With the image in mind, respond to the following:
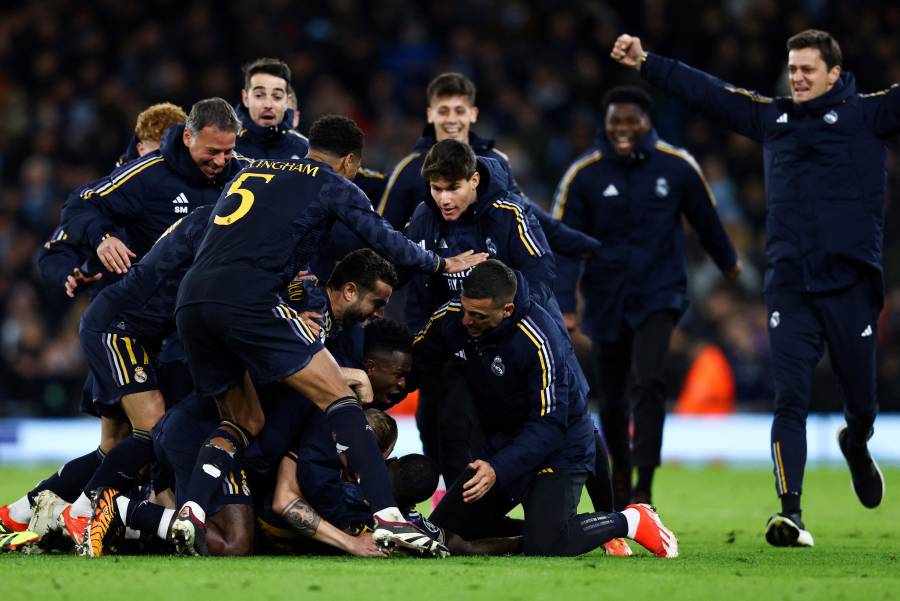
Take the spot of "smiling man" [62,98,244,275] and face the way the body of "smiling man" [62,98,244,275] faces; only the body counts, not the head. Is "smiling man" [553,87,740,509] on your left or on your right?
on your left

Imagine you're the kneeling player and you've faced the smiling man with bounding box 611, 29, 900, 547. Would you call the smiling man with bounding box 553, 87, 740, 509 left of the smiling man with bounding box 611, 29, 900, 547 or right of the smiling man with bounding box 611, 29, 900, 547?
left

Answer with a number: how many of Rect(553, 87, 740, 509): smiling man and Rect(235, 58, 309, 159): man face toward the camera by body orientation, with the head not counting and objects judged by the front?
2

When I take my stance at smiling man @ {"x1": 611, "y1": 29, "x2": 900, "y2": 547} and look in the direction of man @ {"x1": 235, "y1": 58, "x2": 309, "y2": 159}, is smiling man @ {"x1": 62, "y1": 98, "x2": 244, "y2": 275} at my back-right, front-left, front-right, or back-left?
front-left

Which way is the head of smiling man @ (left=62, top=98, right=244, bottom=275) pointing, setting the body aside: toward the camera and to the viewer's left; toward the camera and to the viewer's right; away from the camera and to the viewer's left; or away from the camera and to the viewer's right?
toward the camera and to the viewer's right

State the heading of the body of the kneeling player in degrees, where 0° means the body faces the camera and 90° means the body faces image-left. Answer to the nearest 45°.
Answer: approximately 45°

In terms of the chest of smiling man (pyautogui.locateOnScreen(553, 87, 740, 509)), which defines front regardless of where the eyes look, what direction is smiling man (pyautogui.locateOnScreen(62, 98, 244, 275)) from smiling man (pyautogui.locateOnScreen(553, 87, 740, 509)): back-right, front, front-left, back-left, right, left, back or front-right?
front-right

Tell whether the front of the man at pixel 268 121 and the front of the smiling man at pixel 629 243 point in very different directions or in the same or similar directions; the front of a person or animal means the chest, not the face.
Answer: same or similar directions

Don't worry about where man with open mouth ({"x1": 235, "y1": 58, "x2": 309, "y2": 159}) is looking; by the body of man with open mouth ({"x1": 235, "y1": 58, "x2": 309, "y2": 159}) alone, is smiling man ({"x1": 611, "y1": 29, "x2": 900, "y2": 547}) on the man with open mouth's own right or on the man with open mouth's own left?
on the man with open mouth's own left

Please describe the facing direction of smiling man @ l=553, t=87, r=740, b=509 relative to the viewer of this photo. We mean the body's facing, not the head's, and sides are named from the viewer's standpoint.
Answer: facing the viewer

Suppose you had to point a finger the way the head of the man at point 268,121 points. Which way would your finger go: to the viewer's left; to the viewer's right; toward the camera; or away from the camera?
toward the camera

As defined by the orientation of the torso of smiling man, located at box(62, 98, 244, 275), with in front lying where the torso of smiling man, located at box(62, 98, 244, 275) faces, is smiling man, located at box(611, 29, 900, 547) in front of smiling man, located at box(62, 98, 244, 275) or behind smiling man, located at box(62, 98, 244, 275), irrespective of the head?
in front

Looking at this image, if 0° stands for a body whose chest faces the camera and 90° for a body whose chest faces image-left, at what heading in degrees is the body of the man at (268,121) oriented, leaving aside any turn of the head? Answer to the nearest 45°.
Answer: approximately 0°

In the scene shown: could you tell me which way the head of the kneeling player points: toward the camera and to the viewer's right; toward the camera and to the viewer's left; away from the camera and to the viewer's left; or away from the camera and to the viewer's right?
toward the camera and to the viewer's left

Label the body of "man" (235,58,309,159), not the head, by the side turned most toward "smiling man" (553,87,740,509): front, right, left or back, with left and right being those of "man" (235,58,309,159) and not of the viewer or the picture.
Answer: left

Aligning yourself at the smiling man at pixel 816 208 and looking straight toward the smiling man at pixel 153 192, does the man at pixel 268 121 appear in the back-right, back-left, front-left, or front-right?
front-right

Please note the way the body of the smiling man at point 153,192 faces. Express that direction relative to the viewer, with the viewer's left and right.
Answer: facing the viewer and to the right of the viewer

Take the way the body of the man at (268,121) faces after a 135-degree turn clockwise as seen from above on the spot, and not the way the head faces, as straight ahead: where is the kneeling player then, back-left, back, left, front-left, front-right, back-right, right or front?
back
